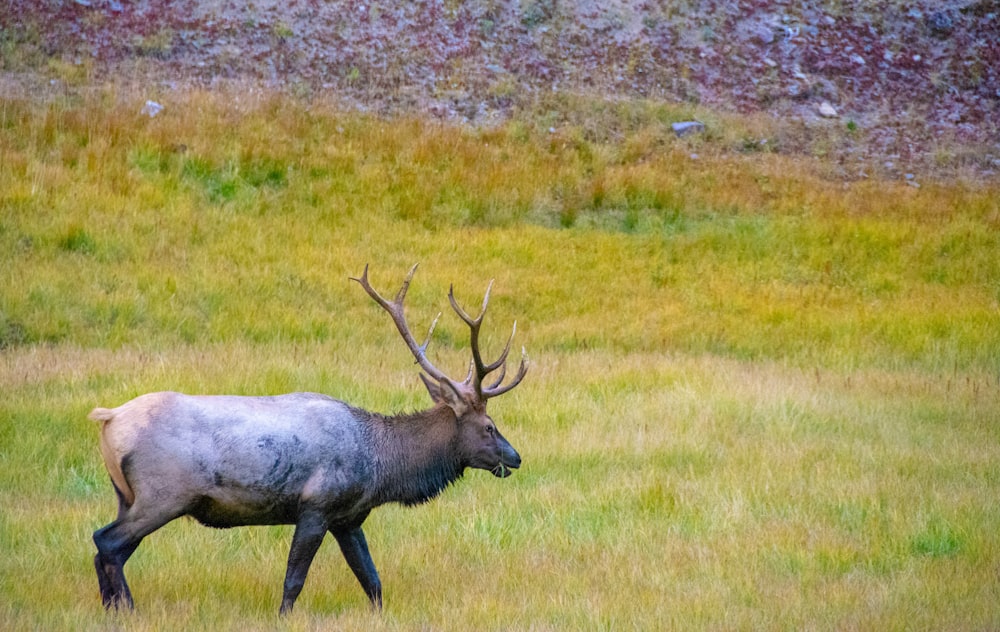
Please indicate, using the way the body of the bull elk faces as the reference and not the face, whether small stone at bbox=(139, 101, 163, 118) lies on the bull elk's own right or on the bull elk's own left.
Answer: on the bull elk's own left

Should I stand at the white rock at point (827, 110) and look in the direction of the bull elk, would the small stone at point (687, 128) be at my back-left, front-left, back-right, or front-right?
front-right

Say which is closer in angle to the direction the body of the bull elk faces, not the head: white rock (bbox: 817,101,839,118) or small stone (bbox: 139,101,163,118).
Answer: the white rock

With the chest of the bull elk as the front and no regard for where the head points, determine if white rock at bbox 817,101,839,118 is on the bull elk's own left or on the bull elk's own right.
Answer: on the bull elk's own left

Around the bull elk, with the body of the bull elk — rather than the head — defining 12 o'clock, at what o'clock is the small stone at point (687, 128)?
The small stone is roughly at 10 o'clock from the bull elk.

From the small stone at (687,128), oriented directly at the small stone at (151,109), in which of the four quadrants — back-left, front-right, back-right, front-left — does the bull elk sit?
front-left

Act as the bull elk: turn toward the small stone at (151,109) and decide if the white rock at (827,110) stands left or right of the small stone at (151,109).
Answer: right

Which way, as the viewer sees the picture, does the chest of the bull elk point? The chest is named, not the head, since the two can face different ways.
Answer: to the viewer's right

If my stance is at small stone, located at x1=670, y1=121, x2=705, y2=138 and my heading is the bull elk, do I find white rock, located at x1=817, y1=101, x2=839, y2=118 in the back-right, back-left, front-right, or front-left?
back-left
